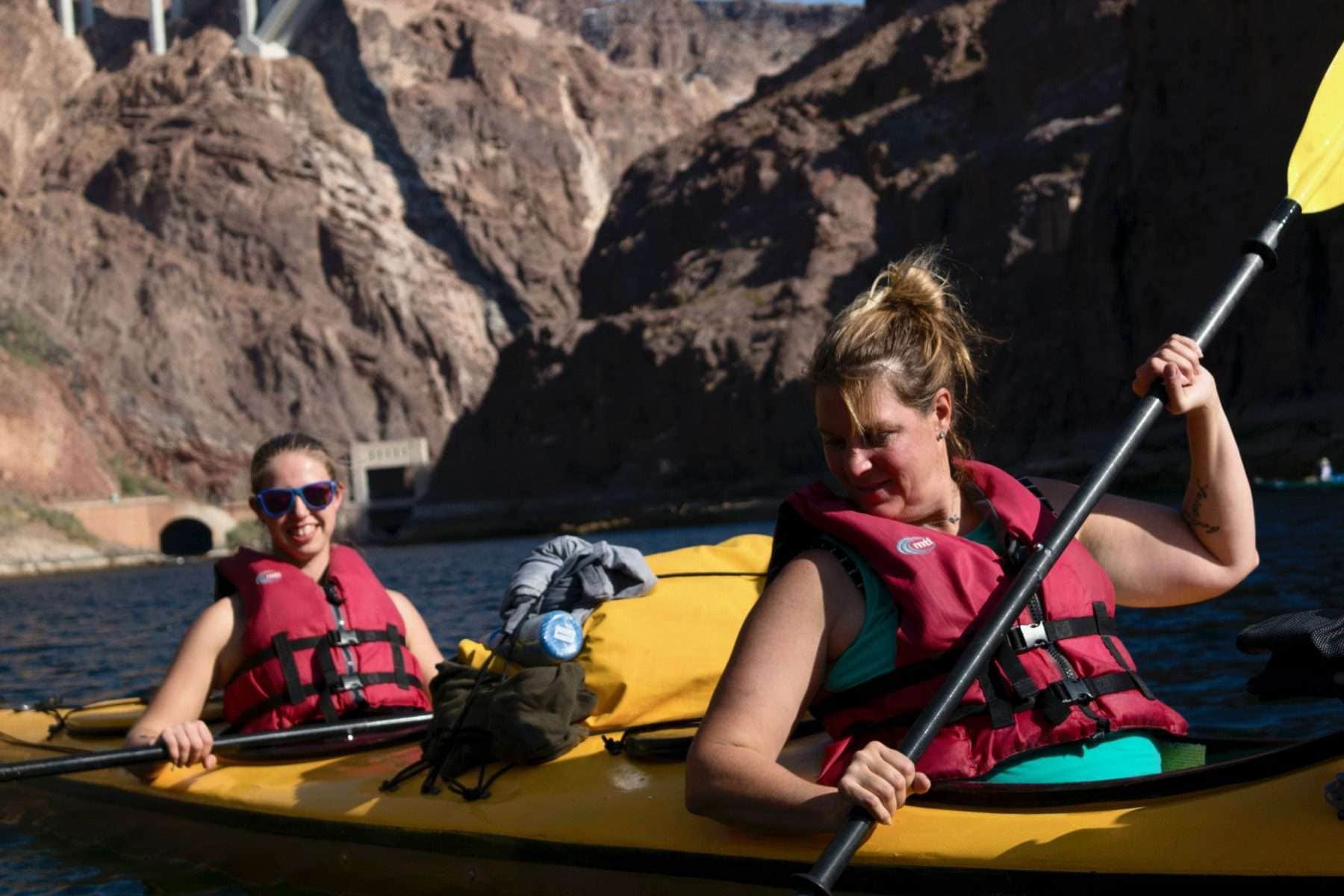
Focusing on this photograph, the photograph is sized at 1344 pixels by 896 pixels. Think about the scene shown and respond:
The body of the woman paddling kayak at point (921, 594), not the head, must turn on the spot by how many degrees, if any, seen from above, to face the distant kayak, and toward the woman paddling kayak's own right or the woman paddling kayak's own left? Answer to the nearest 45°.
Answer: approximately 135° to the woman paddling kayak's own left

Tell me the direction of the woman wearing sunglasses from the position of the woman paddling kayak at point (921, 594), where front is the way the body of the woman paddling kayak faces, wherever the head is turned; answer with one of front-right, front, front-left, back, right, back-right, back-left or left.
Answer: back

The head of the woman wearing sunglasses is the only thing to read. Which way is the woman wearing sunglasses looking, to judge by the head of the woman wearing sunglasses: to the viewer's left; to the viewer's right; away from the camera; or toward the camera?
toward the camera

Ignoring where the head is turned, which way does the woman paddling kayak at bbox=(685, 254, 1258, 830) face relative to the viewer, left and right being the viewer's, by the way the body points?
facing the viewer and to the right of the viewer
